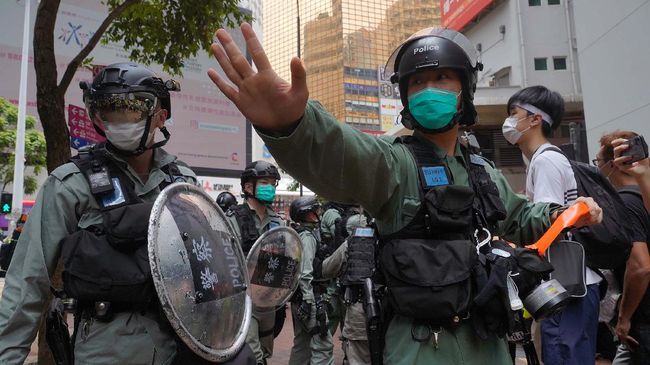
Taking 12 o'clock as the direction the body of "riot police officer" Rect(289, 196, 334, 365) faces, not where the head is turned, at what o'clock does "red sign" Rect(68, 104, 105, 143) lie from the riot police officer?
The red sign is roughly at 6 o'clock from the riot police officer.

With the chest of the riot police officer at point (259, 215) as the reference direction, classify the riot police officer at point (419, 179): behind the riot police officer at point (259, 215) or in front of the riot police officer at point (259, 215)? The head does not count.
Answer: in front

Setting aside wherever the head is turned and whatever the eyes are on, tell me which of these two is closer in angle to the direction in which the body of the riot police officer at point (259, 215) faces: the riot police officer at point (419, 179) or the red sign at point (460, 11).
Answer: the riot police officer

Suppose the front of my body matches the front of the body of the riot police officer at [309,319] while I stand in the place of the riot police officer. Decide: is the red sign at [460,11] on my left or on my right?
on my left

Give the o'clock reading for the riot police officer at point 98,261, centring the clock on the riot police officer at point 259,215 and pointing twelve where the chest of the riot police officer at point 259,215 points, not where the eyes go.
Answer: the riot police officer at point 98,261 is roughly at 2 o'clock from the riot police officer at point 259,215.

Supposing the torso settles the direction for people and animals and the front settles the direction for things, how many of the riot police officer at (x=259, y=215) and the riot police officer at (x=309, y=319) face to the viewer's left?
0

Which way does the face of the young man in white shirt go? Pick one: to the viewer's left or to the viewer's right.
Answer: to the viewer's left
